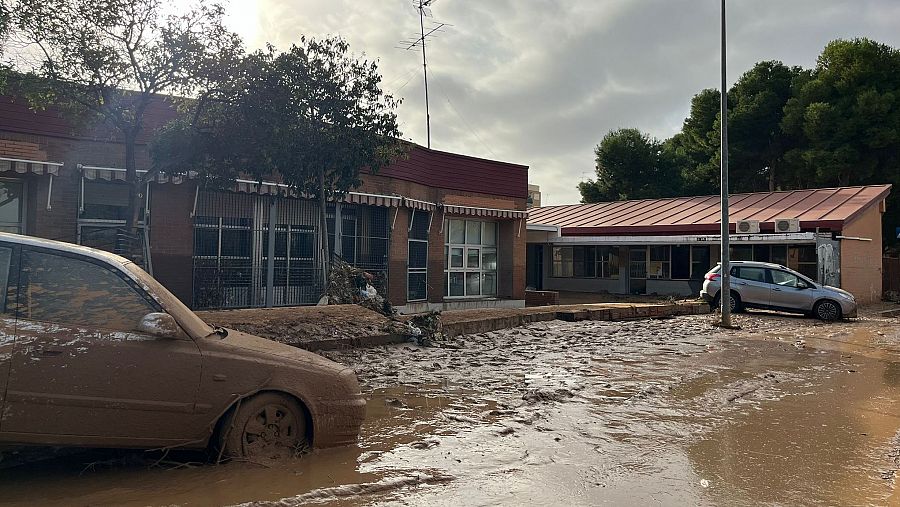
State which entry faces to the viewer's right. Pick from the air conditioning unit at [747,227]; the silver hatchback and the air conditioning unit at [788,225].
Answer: the silver hatchback

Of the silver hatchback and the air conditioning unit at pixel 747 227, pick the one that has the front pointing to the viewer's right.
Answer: the silver hatchback

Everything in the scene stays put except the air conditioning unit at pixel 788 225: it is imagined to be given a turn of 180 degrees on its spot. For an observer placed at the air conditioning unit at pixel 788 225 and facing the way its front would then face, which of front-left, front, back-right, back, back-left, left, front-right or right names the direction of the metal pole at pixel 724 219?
back

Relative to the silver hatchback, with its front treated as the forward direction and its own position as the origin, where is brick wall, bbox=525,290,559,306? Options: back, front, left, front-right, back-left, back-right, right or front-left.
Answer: back

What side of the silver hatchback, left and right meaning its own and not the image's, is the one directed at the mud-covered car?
right

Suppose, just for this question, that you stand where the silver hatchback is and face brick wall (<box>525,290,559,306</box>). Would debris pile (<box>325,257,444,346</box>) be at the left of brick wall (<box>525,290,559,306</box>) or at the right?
left

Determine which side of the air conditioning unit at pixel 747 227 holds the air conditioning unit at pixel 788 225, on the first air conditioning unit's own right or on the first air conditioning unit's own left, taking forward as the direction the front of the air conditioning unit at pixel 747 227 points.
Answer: on the first air conditioning unit's own left

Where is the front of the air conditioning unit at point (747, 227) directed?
toward the camera

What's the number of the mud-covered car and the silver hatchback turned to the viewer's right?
2

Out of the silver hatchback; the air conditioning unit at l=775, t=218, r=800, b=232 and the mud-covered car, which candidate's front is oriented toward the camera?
the air conditioning unit

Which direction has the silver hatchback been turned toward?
to the viewer's right

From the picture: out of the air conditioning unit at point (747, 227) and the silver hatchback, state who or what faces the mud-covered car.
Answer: the air conditioning unit

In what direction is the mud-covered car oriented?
to the viewer's right

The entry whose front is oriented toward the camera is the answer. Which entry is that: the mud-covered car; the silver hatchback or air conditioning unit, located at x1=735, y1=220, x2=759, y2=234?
the air conditioning unit

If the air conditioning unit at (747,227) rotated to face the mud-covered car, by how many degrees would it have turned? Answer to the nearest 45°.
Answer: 0° — it already faces it

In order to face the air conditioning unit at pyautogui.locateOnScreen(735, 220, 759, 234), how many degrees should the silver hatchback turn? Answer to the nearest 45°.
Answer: approximately 90° to its left

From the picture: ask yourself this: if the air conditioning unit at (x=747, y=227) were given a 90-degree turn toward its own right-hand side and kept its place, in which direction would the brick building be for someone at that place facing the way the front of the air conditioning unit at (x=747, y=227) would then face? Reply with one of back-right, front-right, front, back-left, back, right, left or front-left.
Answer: front-left
